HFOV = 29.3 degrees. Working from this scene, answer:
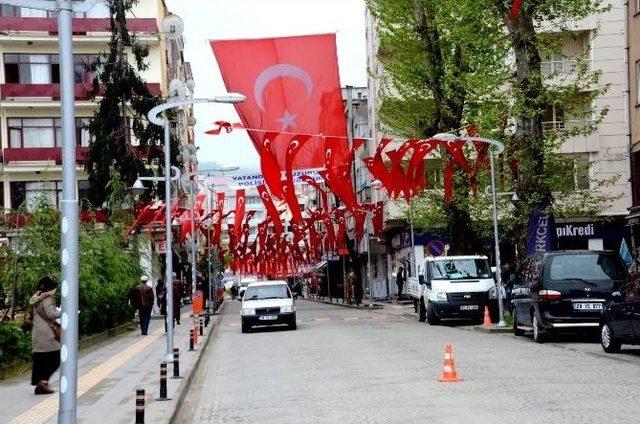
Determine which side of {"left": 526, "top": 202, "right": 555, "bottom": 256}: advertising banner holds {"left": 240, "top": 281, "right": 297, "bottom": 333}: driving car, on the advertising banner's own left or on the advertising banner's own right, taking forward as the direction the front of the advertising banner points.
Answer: on the advertising banner's own right

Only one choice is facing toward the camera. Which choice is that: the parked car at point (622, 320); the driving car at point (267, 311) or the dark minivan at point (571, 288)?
the driving car at point (267, 311)

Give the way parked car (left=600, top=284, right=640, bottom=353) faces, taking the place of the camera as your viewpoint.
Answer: facing away from the viewer and to the left of the viewer

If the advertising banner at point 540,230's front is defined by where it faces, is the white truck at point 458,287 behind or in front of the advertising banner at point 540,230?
behind

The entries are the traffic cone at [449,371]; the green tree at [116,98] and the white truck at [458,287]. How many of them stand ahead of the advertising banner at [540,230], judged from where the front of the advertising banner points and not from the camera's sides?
1

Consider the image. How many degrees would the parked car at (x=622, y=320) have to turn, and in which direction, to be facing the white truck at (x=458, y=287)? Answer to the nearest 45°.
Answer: approximately 45° to its right

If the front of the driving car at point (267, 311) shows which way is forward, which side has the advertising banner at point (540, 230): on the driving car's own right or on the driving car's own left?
on the driving car's own left

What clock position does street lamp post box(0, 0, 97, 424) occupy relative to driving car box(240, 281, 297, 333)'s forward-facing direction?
The street lamp post is roughly at 12 o'clock from the driving car.

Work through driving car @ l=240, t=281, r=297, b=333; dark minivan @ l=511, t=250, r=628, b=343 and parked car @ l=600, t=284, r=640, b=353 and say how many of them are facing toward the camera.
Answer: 1

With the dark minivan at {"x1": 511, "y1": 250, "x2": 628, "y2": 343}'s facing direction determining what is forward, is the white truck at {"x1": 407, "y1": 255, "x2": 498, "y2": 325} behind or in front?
in front

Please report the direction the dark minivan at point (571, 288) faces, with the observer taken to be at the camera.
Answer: facing away from the viewer and to the left of the viewer

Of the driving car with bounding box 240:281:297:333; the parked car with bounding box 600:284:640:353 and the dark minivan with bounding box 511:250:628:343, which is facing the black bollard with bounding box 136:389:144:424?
the driving car with bounding box 240:281:297:333

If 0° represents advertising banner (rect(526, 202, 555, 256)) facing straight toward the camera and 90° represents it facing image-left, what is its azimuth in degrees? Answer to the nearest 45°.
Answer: approximately 0°
